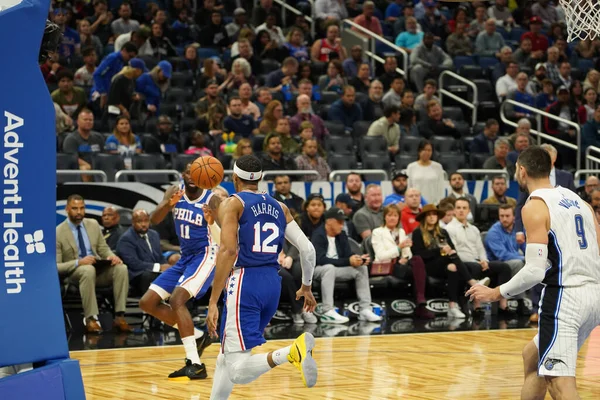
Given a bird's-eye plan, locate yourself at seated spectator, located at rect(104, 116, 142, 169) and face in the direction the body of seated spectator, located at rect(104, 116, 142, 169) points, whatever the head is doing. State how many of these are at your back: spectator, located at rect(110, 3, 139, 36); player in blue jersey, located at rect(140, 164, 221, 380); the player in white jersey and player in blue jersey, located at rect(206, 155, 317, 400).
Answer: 1

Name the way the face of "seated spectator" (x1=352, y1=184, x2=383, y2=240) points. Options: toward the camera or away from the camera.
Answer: toward the camera

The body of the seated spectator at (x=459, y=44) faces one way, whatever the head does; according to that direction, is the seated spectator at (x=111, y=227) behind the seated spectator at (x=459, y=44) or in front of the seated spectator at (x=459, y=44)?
in front

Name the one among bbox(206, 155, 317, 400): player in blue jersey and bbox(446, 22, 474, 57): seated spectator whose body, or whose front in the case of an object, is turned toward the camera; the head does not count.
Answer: the seated spectator

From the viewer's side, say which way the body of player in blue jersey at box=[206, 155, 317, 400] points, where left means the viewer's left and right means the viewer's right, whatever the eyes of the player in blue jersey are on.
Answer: facing away from the viewer and to the left of the viewer

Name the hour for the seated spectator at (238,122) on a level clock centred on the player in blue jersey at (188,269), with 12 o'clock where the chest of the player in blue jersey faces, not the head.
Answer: The seated spectator is roughly at 5 o'clock from the player in blue jersey.

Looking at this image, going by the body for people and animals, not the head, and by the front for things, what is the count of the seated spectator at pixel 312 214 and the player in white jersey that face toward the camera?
1

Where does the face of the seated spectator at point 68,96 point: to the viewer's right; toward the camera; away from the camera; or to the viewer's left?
toward the camera

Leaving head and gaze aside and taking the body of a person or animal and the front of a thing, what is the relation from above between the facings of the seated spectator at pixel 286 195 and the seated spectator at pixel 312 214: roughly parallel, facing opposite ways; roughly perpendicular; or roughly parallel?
roughly parallel

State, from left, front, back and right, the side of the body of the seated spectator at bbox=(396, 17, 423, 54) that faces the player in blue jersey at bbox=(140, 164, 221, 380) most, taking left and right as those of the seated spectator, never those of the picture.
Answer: front

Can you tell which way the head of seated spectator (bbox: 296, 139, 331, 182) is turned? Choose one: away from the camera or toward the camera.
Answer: toward the camera

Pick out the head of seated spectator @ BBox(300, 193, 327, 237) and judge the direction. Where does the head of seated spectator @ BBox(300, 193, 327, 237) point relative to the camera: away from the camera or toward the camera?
toward the camera

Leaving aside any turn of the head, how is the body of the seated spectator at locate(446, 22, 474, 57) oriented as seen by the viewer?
toward the camera

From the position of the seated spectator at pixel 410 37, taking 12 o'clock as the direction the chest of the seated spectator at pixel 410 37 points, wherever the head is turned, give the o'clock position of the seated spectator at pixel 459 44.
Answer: the seated spectator at pixel 459 44 is roughly at 8 o'clock from the seated spectator at pixel 410 37.

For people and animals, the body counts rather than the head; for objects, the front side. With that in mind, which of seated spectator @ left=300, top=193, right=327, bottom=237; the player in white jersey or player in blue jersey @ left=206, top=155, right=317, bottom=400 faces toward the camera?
the seated spectator

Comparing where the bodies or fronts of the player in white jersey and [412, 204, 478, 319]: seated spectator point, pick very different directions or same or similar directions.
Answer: very different directions

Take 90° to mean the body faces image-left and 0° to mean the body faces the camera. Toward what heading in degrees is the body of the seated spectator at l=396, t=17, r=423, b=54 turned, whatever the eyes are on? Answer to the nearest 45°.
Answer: approximately 0°

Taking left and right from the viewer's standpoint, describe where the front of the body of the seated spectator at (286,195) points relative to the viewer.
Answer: facing the viewer

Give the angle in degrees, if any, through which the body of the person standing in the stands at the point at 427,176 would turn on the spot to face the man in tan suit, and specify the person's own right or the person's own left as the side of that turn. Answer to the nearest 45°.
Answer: approximately 45° to the person's own right

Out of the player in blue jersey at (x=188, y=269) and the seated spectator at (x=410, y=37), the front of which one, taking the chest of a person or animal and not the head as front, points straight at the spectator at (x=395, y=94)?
the seated spectator

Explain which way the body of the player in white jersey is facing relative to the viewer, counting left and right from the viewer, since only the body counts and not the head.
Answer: facing away from the viewer and to the left of the viewer
